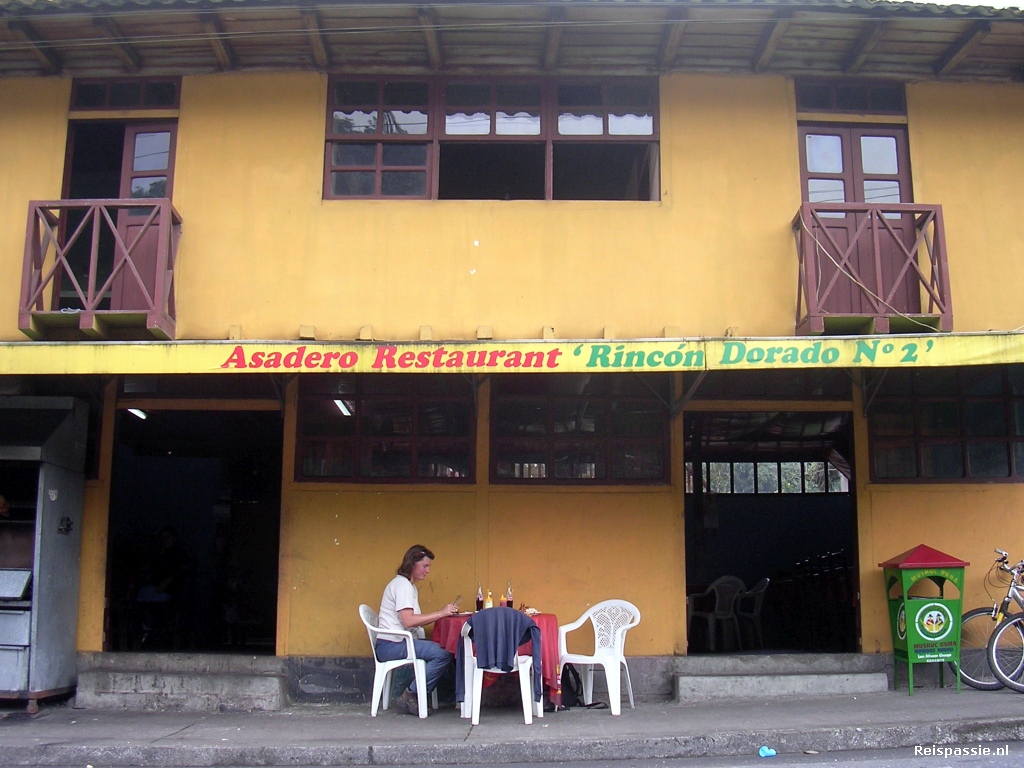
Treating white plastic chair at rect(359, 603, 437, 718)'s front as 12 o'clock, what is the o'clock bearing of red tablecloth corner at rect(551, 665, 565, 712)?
The red tablecloth corner is roughly at 12 o'clock from the white plastic chair.

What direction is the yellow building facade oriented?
toward the camera

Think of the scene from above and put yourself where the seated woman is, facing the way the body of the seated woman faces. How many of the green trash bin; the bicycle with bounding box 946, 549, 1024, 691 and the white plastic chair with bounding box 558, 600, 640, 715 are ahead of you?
3

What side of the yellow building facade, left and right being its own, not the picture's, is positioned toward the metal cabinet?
right

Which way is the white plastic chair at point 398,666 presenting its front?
to the viewer's right

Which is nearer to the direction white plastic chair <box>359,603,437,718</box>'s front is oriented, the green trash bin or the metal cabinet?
the green trash bin

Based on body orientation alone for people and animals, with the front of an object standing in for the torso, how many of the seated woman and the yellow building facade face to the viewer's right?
1

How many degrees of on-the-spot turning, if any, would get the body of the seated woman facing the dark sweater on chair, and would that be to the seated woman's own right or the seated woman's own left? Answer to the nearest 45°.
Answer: approximately 45° to the seated woman's own right

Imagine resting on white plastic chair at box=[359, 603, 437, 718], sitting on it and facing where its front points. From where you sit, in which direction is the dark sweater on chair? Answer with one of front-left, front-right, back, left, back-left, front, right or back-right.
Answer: front-right

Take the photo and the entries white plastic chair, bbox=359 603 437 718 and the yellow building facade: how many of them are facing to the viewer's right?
1

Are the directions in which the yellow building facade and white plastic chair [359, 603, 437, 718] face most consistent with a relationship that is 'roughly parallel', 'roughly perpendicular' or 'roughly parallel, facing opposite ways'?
roughly perpendicular

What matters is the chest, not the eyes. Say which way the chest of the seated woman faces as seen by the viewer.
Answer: to the viewer's right

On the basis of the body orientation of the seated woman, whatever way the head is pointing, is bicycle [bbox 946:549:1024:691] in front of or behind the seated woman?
in front

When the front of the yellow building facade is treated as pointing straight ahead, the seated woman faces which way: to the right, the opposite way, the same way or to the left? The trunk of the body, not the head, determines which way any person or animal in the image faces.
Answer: to the left
